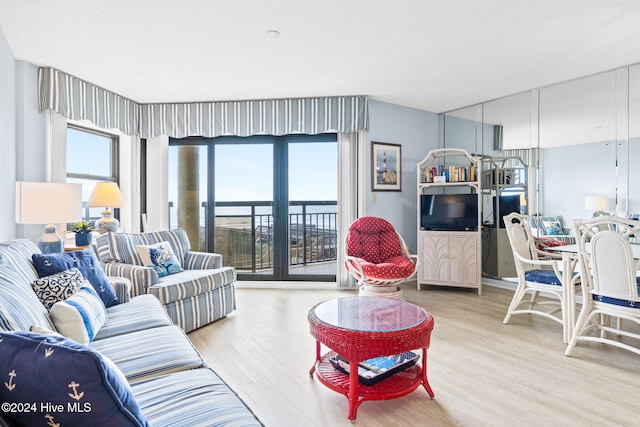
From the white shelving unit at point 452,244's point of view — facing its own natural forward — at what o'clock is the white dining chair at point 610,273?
The white dining chair is roughly at 11 o'clock from the white shelving unit.

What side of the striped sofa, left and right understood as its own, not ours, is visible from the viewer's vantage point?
right

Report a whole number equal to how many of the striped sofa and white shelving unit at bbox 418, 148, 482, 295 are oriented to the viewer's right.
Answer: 1

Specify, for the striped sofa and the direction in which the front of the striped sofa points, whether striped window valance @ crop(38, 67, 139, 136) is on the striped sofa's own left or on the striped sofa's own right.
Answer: on the striped sofa's own left

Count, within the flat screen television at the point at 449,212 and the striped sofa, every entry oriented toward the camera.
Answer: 1

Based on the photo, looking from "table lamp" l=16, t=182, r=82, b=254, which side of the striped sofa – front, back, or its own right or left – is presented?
left

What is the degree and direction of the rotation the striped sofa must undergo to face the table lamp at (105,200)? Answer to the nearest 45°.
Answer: approximately 90° to its left

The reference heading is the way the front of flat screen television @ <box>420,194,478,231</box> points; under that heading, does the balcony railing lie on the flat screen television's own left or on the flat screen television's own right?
on the flat screen television's own right

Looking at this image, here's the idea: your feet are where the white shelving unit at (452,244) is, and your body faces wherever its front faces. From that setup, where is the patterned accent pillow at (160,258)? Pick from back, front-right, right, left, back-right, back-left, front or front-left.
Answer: front-right

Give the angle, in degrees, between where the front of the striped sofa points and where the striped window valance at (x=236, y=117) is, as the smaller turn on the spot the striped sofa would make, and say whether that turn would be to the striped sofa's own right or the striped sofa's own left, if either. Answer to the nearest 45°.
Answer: approximately 90° to the striped sofa's own left

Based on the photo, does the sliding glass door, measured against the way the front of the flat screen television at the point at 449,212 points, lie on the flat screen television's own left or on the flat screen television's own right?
on the flat screen television's own right
